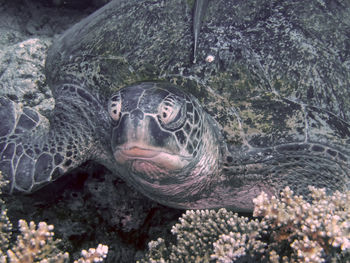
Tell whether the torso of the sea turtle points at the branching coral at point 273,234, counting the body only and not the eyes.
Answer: no

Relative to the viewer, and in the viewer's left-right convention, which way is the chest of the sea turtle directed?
facing the viewer and to the left of the viewer

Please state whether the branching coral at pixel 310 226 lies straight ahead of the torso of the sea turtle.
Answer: no

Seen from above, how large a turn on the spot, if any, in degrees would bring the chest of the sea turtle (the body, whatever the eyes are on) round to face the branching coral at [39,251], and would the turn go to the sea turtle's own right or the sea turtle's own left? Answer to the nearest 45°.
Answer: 0° — it already faces it
